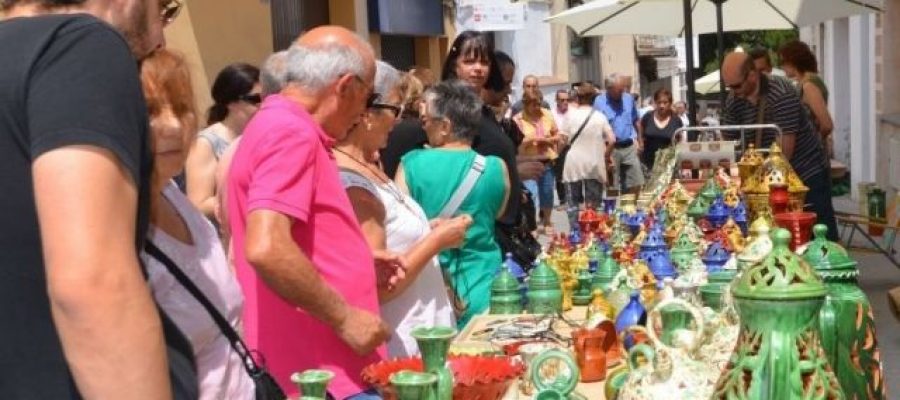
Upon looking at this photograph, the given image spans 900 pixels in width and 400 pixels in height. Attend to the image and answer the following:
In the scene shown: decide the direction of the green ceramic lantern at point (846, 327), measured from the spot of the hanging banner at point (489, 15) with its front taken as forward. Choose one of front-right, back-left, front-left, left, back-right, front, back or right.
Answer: front

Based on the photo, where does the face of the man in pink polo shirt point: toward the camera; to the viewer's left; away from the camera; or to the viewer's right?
to the viewer's right

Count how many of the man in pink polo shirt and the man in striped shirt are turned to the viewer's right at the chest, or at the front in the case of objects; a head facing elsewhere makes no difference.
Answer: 1

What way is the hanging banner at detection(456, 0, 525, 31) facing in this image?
toward the camera

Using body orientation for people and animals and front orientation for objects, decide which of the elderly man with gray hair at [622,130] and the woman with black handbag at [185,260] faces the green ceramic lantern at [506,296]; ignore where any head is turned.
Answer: the elderly man with gray hair

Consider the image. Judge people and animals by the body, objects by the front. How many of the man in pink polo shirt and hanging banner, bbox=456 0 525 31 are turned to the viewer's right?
1

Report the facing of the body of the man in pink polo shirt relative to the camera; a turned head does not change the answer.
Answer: to the viewer's right

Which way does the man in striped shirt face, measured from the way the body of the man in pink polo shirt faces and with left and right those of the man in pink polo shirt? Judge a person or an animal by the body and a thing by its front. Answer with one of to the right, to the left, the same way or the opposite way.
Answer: the opposite way

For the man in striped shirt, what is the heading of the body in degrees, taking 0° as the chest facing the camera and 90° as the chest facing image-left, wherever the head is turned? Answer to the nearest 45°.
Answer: approximately 45°

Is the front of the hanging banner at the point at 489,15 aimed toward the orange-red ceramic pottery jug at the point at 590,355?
yes

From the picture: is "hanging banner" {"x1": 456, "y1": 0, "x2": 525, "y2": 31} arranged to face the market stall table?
yes

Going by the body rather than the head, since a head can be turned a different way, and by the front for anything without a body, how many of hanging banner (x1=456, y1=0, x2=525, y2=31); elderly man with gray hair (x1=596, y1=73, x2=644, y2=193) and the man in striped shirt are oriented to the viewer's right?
0

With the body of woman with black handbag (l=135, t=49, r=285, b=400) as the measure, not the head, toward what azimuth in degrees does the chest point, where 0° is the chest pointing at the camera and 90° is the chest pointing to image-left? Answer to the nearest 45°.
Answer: approximately 315°
